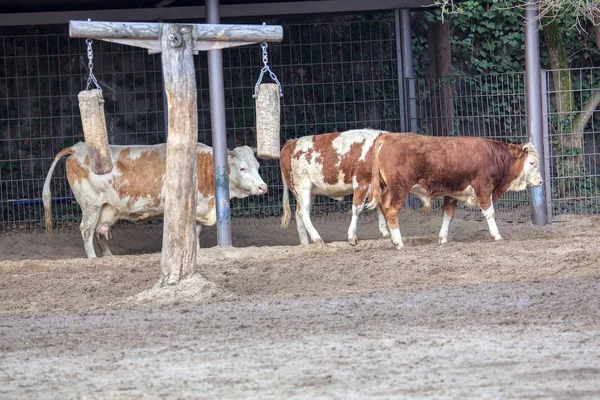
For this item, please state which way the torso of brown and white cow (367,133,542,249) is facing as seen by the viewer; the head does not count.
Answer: to the viewer's right

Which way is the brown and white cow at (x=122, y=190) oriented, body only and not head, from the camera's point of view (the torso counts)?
to the viewer's right

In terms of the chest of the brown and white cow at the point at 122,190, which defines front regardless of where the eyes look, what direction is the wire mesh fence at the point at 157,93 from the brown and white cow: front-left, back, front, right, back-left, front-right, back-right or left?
left

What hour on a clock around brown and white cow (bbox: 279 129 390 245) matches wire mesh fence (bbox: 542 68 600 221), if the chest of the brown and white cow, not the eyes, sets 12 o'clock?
The wire mesh fence is roughly at 11 o'clock from the brown and white cow.

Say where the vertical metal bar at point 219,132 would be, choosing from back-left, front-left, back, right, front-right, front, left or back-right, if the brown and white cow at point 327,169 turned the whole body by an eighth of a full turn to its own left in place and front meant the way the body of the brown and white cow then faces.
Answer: back

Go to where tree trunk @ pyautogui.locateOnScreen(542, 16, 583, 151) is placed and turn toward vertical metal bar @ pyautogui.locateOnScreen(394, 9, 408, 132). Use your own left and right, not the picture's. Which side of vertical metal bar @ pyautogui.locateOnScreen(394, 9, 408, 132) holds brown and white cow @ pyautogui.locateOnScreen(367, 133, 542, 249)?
left

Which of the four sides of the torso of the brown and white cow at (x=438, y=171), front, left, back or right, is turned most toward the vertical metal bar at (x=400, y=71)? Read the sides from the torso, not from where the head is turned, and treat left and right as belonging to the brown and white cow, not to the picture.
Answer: left

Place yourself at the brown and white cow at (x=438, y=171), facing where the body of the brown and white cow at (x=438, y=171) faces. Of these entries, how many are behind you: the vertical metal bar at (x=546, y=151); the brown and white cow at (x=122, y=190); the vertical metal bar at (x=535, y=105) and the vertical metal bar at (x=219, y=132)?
2

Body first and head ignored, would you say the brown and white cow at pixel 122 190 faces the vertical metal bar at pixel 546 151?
yes

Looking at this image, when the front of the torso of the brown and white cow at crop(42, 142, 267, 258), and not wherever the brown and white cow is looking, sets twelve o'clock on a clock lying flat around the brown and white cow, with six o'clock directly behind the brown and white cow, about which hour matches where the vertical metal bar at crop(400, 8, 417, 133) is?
The vertical metal bar is roughly at 11 o'clock from the brown and white cow.

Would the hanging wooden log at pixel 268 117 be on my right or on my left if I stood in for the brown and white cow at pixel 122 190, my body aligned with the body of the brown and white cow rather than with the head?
on my right

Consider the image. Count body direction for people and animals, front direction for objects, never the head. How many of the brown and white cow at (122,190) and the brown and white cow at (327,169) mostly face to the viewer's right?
2

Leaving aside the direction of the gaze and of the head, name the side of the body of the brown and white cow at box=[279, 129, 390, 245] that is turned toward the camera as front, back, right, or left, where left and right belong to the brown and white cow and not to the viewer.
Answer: right
